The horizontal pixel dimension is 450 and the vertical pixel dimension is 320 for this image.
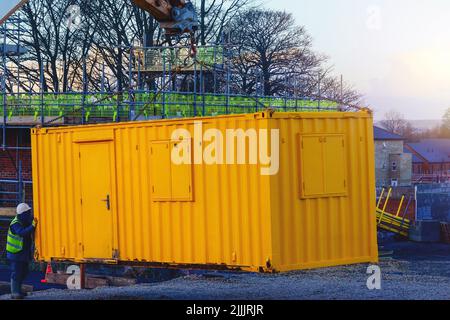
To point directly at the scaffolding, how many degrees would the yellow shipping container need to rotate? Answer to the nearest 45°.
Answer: approximately 135° to its right

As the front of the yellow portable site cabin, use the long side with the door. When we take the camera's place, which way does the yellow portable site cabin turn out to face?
facing the viewer and to the left of the viewer

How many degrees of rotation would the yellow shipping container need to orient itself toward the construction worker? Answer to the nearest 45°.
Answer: approximately 90° to its right

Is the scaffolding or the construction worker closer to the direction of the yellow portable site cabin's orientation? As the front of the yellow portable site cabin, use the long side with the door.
the construction worker

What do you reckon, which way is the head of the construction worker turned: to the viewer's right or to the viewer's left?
to the viewer's right
